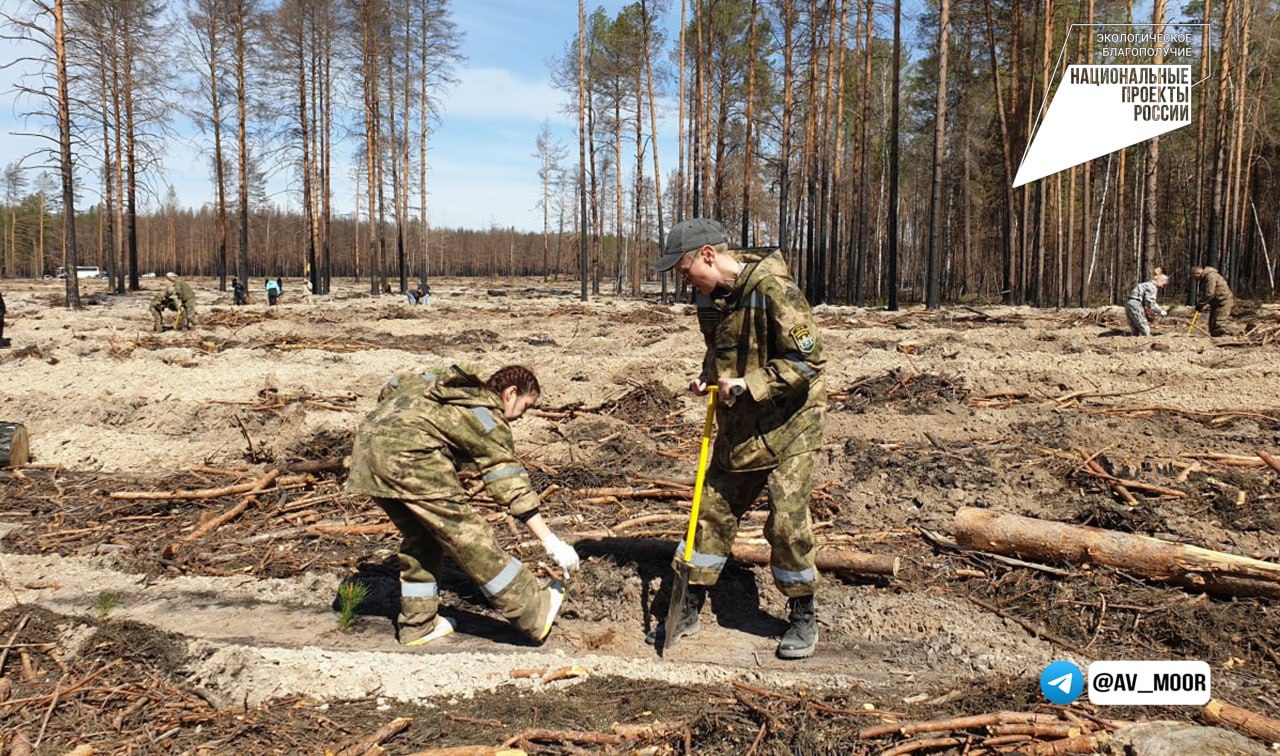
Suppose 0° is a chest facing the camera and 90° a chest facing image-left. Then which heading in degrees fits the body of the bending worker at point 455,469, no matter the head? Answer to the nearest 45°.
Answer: approximately 270°

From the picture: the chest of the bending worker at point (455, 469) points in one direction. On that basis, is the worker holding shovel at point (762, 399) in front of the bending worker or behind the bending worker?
in front

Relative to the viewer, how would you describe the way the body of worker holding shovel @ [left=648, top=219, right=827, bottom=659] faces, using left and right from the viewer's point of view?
facing the viewer and to the left of the viewer

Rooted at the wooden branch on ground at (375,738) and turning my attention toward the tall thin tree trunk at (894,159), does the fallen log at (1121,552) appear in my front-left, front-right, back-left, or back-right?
front-right

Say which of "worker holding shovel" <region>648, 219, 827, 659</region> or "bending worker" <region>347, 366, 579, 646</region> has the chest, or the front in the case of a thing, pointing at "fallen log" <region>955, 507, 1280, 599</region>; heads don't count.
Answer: the bending worker

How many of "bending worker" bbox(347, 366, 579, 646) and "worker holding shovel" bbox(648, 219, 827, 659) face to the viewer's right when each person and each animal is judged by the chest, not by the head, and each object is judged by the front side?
1

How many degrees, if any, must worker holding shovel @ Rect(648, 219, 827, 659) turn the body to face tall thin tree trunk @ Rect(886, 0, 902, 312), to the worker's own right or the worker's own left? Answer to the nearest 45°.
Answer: approximately 135° to the worker's own right

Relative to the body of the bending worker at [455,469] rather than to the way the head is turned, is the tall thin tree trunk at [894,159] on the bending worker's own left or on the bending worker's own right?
on the bending worker's own left

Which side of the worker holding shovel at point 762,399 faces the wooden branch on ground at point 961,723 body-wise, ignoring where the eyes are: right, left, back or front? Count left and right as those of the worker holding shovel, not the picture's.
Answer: left

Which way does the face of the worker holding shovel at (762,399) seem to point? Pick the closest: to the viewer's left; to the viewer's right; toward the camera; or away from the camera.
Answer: to the viewer's left

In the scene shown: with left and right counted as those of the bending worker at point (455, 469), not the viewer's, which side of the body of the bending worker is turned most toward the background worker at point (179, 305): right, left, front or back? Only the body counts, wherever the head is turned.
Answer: left
